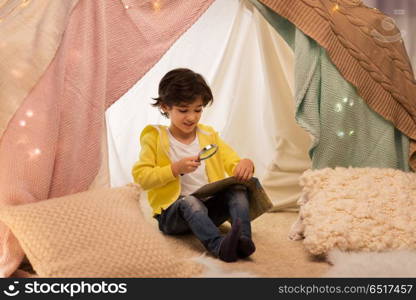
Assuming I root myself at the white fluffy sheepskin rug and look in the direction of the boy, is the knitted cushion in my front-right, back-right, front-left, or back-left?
front-left

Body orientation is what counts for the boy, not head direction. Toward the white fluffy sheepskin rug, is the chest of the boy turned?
yes

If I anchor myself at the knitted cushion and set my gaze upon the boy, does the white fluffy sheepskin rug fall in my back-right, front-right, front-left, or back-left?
front-right

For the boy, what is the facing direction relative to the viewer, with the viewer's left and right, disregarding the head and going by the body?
facing the viewer and to the right of the viewer

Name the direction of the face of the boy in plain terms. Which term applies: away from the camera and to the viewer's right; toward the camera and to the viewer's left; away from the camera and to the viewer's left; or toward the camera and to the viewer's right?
toward the camera and to the viewer's right
